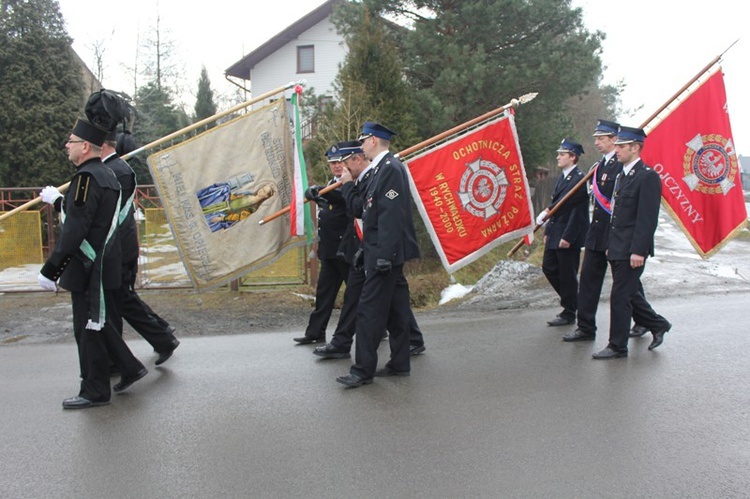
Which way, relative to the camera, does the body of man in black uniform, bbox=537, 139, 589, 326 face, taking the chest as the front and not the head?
to the viewer's left

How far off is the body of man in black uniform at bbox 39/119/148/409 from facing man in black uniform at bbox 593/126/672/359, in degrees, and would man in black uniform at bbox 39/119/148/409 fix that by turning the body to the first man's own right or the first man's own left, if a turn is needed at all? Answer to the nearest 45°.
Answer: approximately 180°

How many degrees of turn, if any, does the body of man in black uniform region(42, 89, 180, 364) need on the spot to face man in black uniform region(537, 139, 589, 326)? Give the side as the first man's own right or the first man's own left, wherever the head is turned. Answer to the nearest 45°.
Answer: approximately 180°

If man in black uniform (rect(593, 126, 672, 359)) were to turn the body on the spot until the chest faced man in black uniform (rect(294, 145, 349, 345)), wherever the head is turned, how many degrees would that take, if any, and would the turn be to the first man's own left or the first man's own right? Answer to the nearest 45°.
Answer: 0° — they already face them

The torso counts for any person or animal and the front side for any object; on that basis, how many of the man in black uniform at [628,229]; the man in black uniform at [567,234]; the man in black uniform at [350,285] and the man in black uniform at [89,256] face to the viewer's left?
4

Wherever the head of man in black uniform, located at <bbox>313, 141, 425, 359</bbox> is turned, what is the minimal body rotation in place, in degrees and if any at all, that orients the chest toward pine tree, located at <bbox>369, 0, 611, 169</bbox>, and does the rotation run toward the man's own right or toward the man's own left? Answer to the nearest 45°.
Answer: approximately 90° to the man's own right

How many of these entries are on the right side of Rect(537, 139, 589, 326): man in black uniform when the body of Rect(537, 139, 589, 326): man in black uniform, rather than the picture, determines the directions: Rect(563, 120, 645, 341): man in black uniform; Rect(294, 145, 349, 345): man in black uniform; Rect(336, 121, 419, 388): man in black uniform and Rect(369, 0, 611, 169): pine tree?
1

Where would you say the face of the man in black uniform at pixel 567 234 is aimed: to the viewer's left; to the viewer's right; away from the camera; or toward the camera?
to the viewer's left

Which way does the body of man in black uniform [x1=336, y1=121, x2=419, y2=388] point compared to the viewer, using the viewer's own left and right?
facing to the left of the viewer

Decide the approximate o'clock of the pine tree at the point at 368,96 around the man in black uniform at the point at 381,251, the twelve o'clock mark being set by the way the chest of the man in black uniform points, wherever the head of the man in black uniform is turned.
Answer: The pine tree is roughly at 3 o'clock from the man in black uniform.

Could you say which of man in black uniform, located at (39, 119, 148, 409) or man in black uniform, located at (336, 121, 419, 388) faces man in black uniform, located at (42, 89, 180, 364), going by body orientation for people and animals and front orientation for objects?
man in black uniform, located at (336, 121, 419, 388)

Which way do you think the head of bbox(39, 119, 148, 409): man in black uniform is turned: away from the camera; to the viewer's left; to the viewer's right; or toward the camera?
to the viewer's left

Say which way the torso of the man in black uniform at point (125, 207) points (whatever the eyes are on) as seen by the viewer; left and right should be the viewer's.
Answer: facing to the left of the viewer

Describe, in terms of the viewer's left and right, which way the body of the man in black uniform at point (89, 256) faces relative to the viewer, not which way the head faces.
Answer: facing to the left of the viewer

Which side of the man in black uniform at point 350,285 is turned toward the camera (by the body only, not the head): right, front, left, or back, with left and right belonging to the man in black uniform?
left

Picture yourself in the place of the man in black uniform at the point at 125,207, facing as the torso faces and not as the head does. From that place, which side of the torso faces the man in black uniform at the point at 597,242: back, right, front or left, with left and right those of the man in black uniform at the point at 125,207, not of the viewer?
back

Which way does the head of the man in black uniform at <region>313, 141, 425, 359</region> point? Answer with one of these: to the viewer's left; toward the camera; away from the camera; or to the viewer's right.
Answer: to the viewer's left
